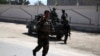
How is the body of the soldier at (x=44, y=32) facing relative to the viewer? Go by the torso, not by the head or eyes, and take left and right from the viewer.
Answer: facing the viewer and to the right of the viewer
